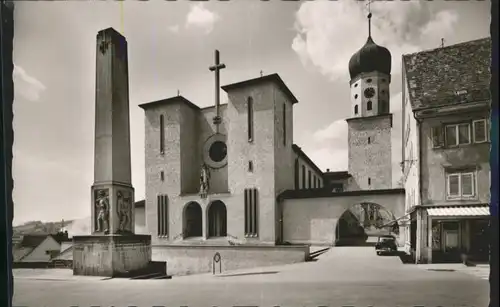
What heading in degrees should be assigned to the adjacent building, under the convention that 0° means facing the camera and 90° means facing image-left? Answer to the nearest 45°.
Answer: approximately 0°
